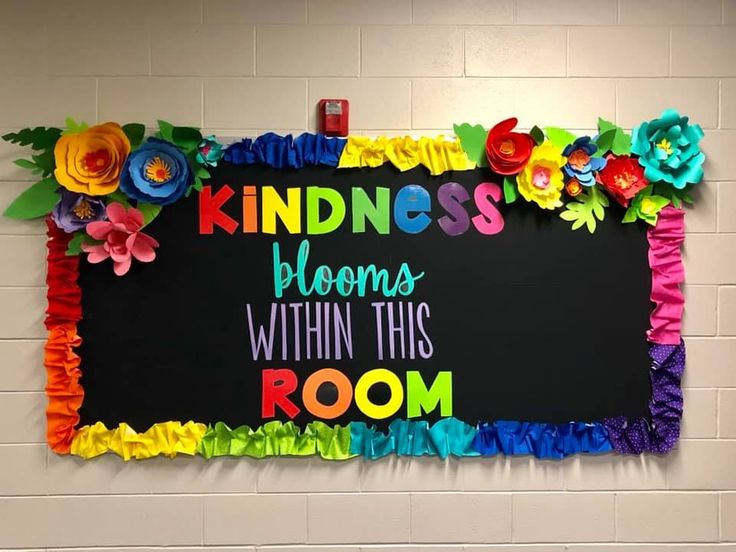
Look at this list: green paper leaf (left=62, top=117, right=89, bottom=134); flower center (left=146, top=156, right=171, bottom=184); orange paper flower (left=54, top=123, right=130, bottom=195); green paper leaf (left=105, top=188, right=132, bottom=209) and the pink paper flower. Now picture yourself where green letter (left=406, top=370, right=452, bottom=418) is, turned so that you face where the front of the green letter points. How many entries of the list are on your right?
5

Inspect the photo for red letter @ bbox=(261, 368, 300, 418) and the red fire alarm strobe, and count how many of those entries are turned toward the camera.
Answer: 2

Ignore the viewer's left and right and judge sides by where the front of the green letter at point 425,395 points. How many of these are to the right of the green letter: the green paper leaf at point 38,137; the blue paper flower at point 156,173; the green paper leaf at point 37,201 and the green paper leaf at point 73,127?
4

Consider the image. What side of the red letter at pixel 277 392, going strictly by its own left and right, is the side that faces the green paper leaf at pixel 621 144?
left

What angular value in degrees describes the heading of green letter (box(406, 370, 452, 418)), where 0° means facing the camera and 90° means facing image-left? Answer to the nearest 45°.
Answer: approximately 0°

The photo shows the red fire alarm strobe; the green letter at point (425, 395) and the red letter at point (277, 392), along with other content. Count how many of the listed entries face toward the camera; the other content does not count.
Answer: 3

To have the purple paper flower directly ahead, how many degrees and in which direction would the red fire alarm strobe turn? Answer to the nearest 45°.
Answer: approximately 90° to its right

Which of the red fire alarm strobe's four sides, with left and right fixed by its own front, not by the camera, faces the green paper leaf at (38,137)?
right
